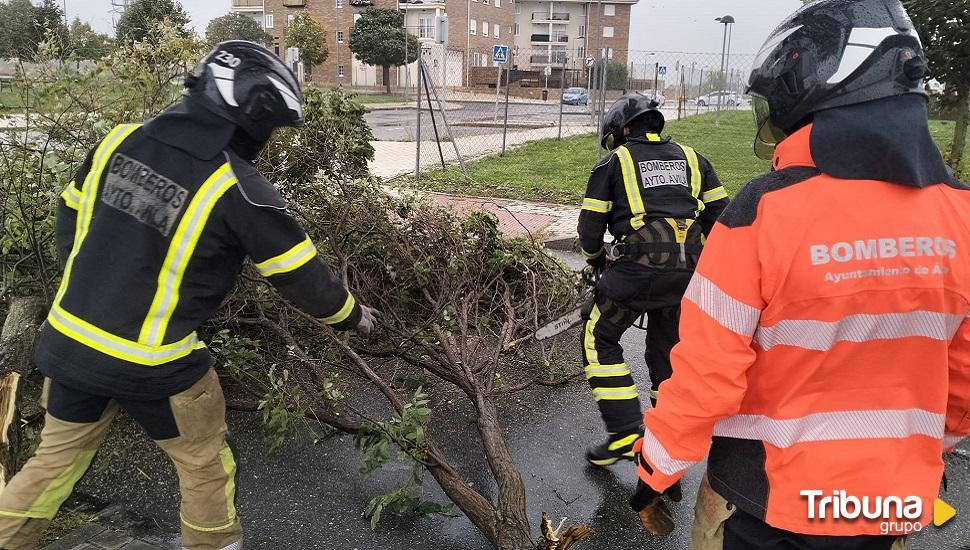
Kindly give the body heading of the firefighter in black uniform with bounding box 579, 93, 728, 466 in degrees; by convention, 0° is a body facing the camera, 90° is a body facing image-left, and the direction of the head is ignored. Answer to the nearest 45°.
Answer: approximately 135°

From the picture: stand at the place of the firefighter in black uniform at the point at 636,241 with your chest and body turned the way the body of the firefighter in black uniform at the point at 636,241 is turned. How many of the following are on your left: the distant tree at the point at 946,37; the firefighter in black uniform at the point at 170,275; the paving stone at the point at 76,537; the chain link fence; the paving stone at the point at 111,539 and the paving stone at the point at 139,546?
4

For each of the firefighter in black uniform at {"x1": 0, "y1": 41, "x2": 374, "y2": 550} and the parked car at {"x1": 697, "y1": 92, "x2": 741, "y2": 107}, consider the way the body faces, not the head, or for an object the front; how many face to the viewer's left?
1

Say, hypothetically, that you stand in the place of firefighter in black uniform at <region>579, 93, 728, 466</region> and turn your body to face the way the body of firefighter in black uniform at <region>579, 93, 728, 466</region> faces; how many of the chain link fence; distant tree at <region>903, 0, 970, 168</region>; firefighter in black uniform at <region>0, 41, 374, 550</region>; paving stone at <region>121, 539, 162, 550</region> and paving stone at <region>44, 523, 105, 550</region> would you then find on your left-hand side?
3

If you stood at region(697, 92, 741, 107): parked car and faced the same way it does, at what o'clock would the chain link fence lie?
The chain link fence is roughly at 10 o'clock from the parked car.

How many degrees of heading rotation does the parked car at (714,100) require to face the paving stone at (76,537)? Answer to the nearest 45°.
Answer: approximately 90° to its left

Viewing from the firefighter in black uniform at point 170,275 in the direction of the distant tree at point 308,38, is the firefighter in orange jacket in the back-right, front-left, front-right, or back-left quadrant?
back-right

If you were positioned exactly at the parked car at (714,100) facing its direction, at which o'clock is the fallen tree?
The fallen tree is roughly at 9 o'clock from the parked car.

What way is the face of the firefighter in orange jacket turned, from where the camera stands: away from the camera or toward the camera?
away from the camera

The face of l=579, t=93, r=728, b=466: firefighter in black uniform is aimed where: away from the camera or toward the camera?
away from the camera

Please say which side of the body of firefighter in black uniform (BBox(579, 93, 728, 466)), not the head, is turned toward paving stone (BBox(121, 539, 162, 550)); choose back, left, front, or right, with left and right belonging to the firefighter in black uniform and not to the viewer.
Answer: left

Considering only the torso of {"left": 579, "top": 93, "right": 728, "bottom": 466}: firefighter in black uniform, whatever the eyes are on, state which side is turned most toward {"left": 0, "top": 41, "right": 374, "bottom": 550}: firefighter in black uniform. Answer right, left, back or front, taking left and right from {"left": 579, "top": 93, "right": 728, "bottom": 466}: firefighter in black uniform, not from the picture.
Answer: left

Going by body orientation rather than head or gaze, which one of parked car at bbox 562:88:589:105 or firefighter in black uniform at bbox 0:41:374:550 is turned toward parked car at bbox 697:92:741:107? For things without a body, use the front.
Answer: the firefighter in black uniform

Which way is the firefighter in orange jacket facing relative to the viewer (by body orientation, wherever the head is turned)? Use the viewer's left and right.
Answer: facing away from the viewer and to the left of the viewer
